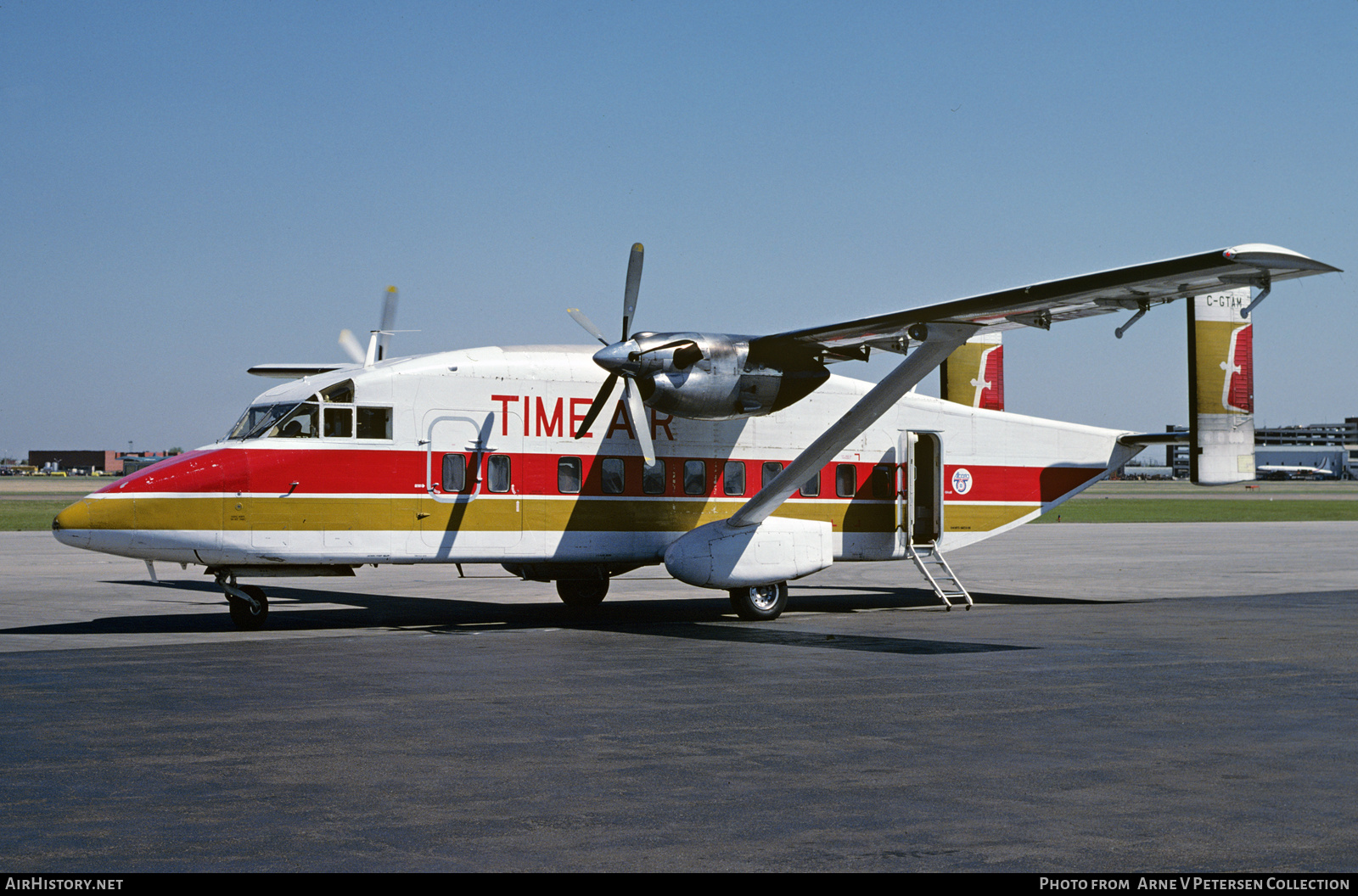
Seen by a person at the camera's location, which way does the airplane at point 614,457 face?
facing the viewer and to the left of the viewer
